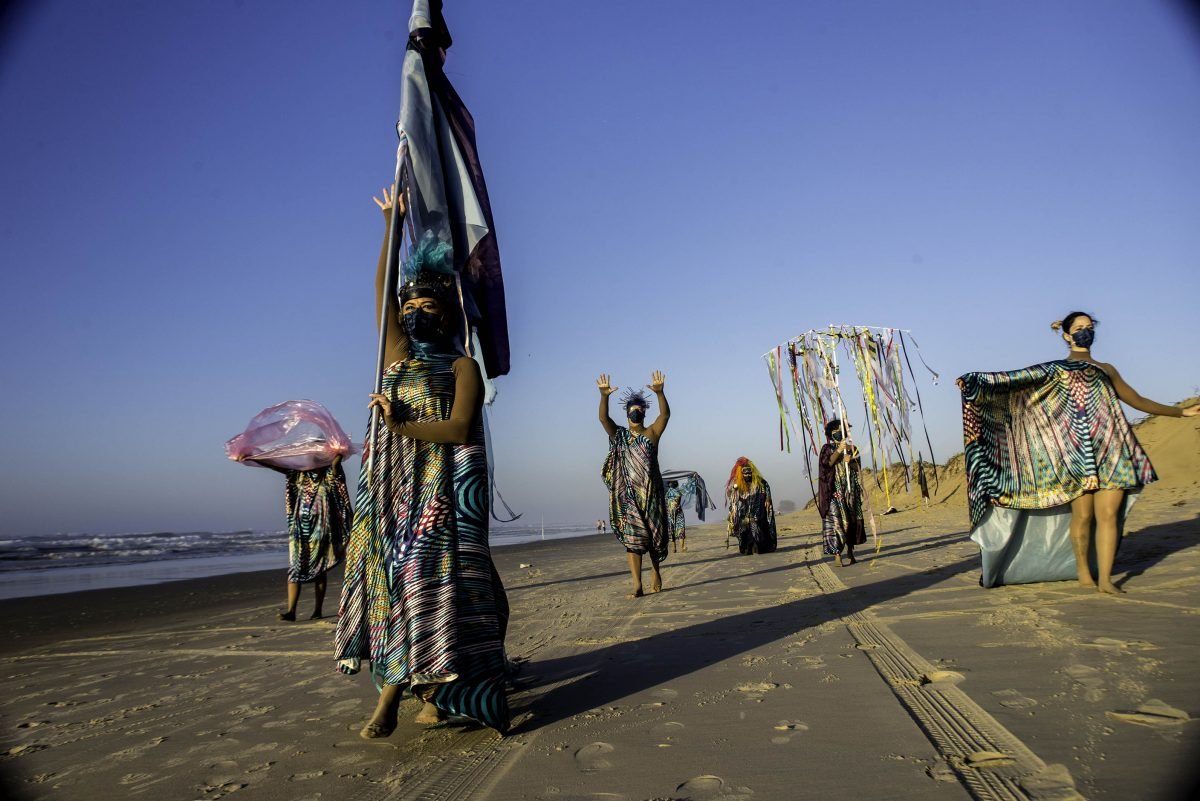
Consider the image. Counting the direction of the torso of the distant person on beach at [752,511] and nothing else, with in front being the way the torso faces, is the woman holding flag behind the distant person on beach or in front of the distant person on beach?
in front

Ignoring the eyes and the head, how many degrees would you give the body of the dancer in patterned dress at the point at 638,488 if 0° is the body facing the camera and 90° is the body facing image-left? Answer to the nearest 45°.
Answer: approximately 0°

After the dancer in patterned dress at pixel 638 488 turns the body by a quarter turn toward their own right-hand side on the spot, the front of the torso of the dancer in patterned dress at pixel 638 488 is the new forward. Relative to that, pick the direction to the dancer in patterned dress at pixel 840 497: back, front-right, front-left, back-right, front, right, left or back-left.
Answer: back-right

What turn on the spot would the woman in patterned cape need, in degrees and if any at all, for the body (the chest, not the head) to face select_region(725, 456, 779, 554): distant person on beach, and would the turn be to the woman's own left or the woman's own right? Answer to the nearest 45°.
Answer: approximately 135° to the woman's own right

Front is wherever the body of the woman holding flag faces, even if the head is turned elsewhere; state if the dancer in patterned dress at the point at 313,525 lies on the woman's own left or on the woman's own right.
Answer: on the woman's own right

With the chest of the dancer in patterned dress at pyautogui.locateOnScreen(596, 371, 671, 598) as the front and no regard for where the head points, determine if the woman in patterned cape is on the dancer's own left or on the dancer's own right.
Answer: on the dancer's own left

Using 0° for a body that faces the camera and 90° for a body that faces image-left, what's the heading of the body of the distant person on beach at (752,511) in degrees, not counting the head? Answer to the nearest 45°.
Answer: approximately 0°

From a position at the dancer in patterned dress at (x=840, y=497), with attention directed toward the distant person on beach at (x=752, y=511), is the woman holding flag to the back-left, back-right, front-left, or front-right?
back-left

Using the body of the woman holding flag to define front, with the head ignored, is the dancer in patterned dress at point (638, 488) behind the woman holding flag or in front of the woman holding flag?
behind

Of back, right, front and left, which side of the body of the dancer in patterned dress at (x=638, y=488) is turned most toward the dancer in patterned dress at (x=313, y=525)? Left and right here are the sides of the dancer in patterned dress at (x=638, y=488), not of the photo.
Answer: right
